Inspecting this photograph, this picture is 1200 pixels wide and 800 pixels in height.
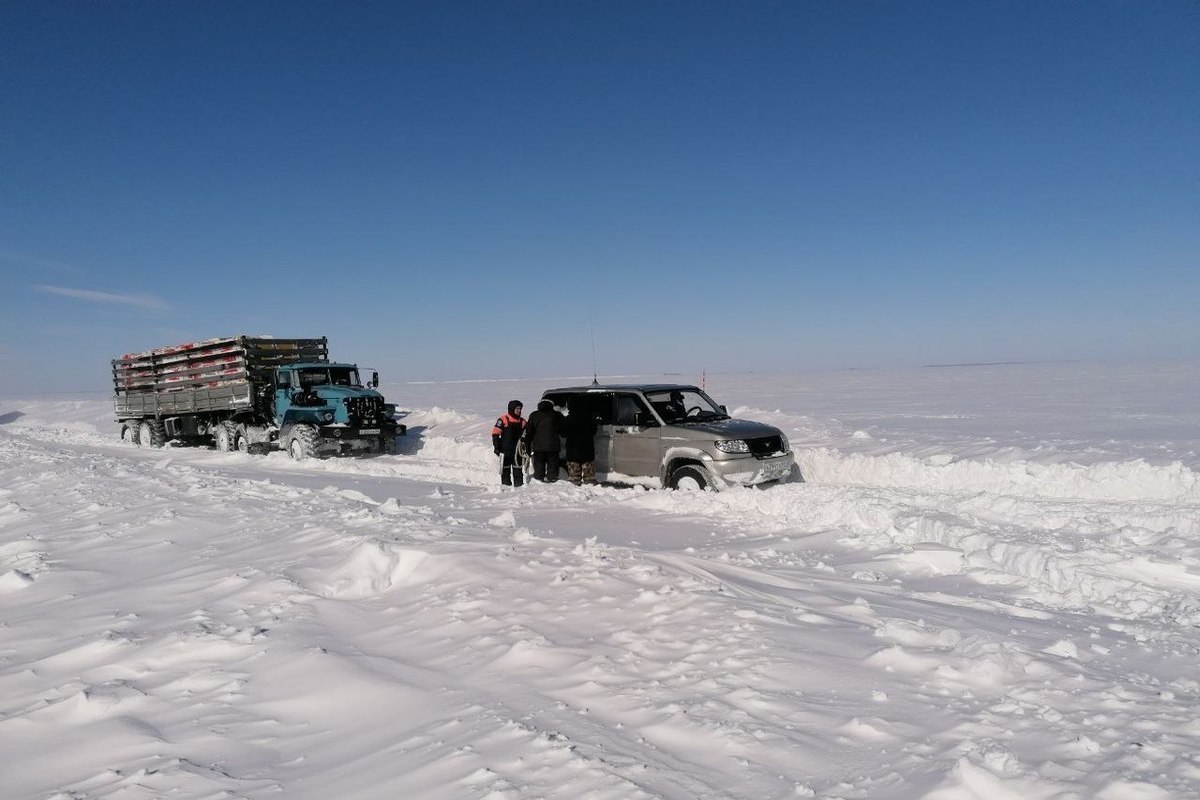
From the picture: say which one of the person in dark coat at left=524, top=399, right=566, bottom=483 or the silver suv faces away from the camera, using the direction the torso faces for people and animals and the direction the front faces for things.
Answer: the person in dark coat

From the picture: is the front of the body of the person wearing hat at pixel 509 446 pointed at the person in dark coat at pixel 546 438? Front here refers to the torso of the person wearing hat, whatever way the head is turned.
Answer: no

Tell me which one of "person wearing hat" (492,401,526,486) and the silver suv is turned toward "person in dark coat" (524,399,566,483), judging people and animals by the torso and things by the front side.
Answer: the person wearing hat

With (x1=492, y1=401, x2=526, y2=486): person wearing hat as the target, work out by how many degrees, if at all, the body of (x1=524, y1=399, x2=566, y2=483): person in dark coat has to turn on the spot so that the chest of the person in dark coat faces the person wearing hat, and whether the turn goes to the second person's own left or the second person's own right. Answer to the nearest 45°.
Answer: approximately 45° to the second person's own left

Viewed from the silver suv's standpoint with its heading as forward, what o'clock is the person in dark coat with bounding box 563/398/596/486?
The person in dark coat is roughly at 5 o'clock from the silver suv.

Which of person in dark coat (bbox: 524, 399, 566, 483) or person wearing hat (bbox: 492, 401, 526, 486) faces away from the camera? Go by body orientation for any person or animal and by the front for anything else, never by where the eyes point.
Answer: the person in dark coat

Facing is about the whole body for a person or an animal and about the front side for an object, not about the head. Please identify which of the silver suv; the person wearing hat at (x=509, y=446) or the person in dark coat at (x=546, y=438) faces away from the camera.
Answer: the person in dark coat

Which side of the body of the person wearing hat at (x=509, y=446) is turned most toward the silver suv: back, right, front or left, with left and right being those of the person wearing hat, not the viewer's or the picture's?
front

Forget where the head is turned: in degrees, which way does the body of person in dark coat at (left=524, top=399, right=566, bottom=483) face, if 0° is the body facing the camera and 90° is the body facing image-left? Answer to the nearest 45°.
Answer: approximately 180°
